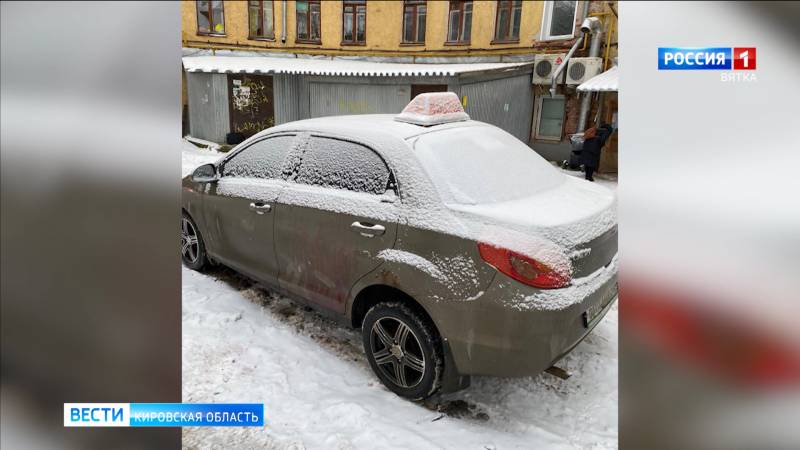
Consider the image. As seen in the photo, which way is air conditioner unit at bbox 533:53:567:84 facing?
toward the camera

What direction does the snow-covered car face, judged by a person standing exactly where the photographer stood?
facing away from the viewer and to the left of the viewer

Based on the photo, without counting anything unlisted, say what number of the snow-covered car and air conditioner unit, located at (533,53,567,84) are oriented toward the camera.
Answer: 1

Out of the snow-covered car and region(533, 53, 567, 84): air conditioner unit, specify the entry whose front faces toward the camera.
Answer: the air conditioner unit
